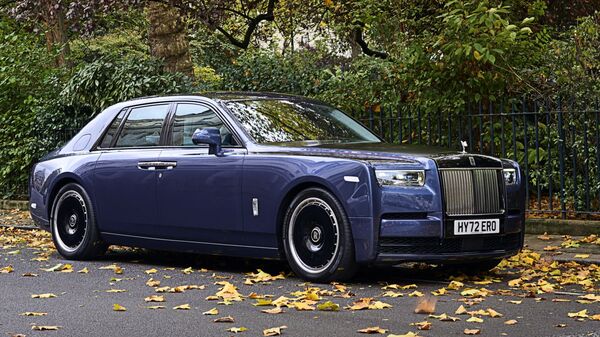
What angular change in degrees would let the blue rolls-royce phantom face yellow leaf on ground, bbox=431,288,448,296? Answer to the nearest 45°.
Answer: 0° — it already faces it

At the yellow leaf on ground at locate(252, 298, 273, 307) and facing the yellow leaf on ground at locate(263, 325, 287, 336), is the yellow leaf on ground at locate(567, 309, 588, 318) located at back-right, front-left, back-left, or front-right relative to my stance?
front-left

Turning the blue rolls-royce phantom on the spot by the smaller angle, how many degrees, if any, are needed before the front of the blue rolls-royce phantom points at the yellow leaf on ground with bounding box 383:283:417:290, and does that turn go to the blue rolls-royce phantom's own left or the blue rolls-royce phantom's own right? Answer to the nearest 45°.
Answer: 0° — it already faces it

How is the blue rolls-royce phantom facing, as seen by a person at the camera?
facing the viewer and to the right of the viewer

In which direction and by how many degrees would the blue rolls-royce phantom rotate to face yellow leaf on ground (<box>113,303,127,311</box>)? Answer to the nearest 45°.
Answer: approximately 90° to its right

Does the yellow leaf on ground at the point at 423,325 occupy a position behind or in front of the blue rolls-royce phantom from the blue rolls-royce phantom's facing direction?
in front

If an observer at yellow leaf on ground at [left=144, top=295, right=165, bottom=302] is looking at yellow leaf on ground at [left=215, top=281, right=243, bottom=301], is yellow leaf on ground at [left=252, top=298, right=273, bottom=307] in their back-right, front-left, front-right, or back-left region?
front-right

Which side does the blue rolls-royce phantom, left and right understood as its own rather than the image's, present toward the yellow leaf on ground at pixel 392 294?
front

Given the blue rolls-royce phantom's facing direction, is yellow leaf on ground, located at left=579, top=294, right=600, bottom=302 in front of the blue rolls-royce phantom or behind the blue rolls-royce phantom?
in front

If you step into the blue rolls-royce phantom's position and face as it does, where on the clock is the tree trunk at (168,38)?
The tree trunk is roughly at 7 o'clock from the blue rolls-royce phantom.

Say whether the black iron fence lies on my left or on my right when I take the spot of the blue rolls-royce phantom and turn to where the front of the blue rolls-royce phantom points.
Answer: on my left
